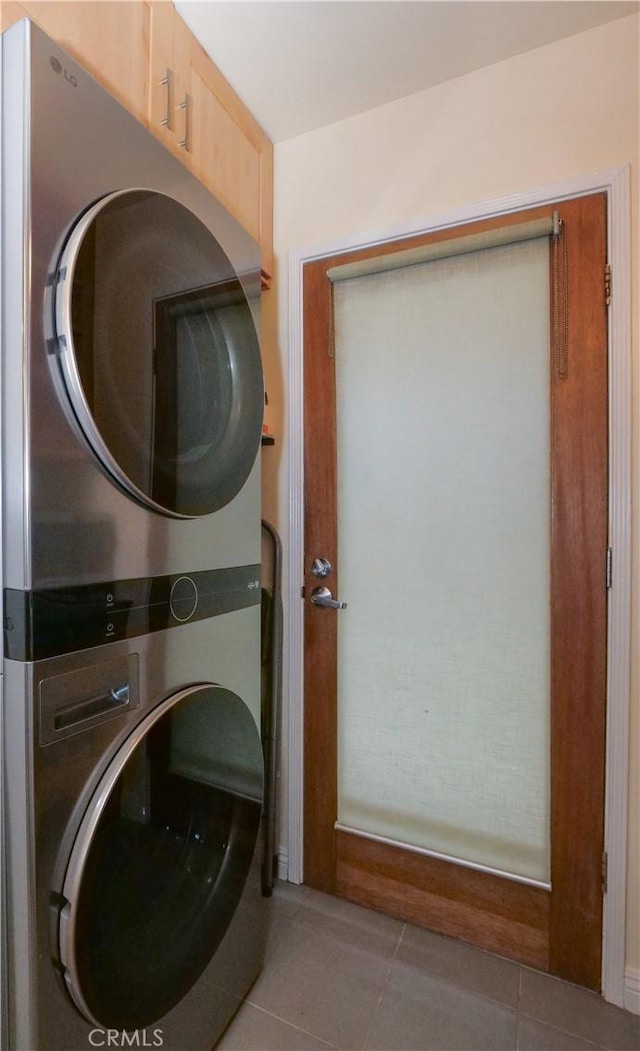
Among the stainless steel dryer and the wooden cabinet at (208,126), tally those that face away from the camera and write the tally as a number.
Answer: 0

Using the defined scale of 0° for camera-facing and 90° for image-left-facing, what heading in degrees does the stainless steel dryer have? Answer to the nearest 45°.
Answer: approximately 315°

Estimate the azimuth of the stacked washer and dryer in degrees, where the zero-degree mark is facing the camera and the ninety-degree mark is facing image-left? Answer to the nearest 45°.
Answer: approximately 315°

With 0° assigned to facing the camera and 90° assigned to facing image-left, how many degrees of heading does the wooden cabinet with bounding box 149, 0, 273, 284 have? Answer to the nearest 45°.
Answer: approximately 315°
